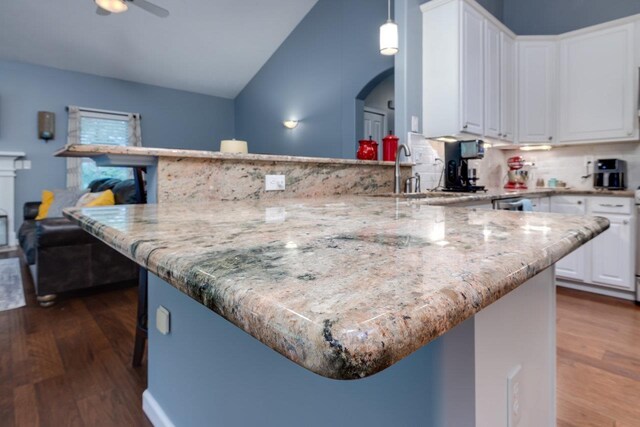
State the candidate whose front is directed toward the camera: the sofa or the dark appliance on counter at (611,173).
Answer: the dark appliance on counter

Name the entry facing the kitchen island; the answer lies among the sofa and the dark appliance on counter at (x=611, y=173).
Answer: the dark appliance on counter

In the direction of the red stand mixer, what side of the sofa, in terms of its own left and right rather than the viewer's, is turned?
back

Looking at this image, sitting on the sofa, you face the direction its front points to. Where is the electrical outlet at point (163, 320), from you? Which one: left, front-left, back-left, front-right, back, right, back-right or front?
left

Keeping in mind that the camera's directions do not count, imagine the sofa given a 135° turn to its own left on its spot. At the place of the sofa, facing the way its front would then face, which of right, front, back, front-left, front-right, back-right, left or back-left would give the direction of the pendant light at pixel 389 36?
front

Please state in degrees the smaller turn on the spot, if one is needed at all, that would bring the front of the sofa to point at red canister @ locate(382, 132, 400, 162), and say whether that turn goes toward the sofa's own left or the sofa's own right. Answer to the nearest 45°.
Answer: approximately 135° to the sofa's own left

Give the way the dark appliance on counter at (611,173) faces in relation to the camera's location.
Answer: facing the viewer

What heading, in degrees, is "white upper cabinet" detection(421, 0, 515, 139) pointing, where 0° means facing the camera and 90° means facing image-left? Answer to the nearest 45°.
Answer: approximately 315°

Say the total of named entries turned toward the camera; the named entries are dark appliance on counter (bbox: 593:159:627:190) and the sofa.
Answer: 1
